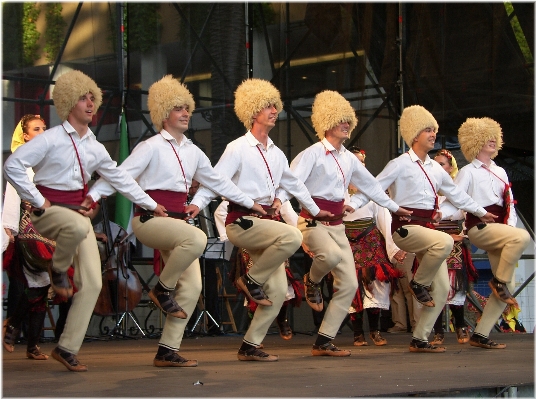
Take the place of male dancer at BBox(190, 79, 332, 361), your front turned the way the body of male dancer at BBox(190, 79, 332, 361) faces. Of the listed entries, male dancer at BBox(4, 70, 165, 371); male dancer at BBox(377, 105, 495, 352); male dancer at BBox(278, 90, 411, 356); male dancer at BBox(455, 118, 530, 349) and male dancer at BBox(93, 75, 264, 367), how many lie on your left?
3

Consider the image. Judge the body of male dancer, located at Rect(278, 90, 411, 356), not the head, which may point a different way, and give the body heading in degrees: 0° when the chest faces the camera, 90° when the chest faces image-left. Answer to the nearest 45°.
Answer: approximately 315°

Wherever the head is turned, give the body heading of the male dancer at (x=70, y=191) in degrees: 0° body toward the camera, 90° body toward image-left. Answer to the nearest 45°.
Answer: approximately 315°

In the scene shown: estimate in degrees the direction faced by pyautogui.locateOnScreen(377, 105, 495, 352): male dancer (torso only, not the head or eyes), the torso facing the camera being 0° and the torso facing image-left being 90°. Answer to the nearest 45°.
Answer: approximately 315°

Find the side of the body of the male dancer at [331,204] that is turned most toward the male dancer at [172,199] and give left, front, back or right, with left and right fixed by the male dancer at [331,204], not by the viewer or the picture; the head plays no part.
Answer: right

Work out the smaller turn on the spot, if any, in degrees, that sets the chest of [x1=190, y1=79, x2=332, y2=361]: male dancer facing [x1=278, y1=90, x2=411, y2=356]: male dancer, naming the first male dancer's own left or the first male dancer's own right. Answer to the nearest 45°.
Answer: approximately 90° to the first male dancer's own left

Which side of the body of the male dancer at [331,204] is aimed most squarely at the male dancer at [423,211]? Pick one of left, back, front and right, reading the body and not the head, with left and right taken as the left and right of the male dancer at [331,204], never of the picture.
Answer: left

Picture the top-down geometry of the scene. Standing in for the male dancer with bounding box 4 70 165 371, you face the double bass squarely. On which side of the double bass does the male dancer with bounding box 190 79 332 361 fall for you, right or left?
right

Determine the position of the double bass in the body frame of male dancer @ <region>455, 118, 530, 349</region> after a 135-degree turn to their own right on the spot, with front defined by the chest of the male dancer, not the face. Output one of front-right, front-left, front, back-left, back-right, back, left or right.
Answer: front

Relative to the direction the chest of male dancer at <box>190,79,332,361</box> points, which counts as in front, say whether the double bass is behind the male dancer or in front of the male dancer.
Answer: behind

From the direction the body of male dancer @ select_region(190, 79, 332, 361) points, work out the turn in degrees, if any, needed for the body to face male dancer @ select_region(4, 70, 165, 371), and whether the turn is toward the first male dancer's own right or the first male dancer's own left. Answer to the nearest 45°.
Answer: approximately 90° to the first male dancer's own right

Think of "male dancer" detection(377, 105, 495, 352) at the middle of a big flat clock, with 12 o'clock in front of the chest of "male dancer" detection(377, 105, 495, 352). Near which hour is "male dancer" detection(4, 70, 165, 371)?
"male dancer" detection(4, 70, 165, 371) is roughly at 3 o'clock from "male dancer" detection(377, 105, 495, 352).
